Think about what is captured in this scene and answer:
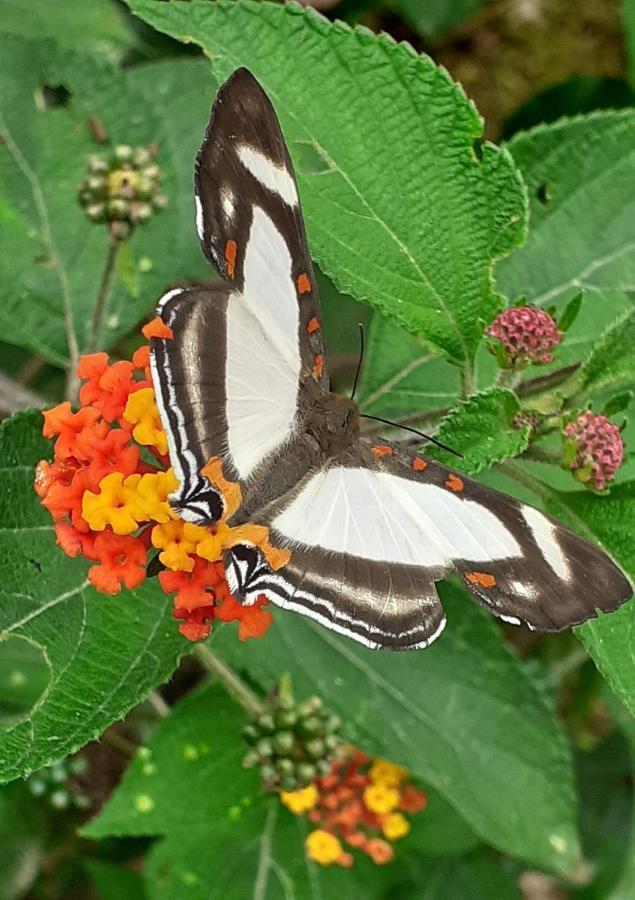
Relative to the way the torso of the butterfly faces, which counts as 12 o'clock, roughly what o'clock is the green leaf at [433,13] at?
The green leaf is roughly at 10 o'clock from the butterfly.

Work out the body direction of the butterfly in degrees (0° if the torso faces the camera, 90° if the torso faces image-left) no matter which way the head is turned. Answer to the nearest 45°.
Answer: approximately 225°

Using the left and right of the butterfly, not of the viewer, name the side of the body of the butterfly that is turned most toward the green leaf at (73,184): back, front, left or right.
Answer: left

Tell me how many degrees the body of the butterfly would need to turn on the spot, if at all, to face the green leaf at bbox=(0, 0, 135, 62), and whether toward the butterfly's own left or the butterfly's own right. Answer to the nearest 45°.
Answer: approximately 90° to the butterfly's own left

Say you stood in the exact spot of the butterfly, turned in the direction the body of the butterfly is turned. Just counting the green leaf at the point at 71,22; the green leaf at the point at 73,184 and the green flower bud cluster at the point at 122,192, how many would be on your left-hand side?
3

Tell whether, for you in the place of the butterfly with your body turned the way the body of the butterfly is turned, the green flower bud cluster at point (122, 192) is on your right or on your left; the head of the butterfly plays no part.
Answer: on your left

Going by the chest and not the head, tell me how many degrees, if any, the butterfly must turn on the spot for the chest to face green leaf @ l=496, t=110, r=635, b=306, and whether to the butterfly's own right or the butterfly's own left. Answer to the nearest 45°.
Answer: approximately 45° to the butterfly's own left
